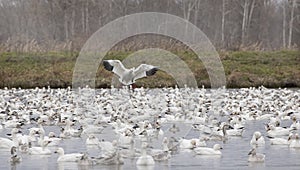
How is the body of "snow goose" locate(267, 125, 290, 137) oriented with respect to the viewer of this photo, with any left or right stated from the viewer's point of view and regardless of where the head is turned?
facing to the left of the viewer

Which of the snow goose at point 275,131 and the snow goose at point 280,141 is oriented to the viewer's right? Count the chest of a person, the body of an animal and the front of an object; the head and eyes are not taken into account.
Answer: the snow goose at point 280,141

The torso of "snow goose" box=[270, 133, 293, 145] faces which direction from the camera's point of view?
to the viewer's right
